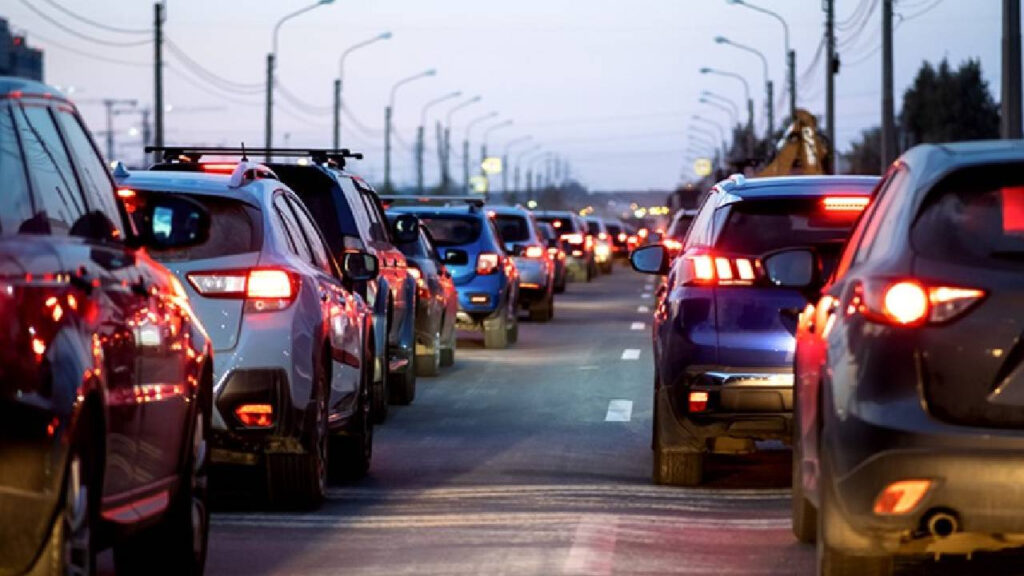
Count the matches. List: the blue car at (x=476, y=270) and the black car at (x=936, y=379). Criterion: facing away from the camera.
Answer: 2

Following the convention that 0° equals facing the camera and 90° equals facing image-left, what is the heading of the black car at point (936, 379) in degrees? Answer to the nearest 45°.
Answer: approximately 180°

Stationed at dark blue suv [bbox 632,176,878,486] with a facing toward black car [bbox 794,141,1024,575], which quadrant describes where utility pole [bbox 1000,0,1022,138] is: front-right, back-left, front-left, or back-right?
back-left

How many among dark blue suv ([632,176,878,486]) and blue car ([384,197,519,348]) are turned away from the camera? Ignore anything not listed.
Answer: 2

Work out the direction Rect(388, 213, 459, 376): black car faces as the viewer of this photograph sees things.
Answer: facing away from the viewer

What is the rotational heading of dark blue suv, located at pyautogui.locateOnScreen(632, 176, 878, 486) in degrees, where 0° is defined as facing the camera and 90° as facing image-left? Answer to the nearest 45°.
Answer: approximately 180°

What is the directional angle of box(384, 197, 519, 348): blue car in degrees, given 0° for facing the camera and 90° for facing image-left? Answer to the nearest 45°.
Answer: approximately 180°

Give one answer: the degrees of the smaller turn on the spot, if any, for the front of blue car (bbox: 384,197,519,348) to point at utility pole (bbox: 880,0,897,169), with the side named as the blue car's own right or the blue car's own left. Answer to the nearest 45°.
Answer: approximately 45° to the blue car's own right

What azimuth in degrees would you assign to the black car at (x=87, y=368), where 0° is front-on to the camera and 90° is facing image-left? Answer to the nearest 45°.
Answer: approximately 225°

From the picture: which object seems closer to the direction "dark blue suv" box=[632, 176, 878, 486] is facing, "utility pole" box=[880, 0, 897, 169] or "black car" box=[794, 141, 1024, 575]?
the utility pole

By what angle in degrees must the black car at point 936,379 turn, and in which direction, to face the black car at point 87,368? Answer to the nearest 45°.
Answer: approximately 90° to its left
